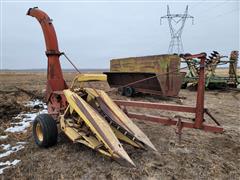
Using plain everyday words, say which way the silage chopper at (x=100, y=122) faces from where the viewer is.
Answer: facing the viewer and to the right of the viewer

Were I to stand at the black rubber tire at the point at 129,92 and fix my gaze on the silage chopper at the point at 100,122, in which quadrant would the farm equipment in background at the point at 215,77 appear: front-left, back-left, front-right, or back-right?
back-left

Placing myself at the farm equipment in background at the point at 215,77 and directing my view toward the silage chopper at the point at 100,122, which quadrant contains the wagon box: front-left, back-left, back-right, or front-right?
front-right

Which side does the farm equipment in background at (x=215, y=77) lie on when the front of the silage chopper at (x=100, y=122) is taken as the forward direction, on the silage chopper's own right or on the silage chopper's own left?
on the silage chopper's own left

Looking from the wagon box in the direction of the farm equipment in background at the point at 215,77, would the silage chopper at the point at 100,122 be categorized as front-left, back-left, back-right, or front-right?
back-right

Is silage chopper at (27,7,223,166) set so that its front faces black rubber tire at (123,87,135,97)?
no

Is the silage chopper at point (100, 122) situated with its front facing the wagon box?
no

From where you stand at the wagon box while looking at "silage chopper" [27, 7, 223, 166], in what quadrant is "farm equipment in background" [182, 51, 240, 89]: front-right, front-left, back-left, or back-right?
back-left
